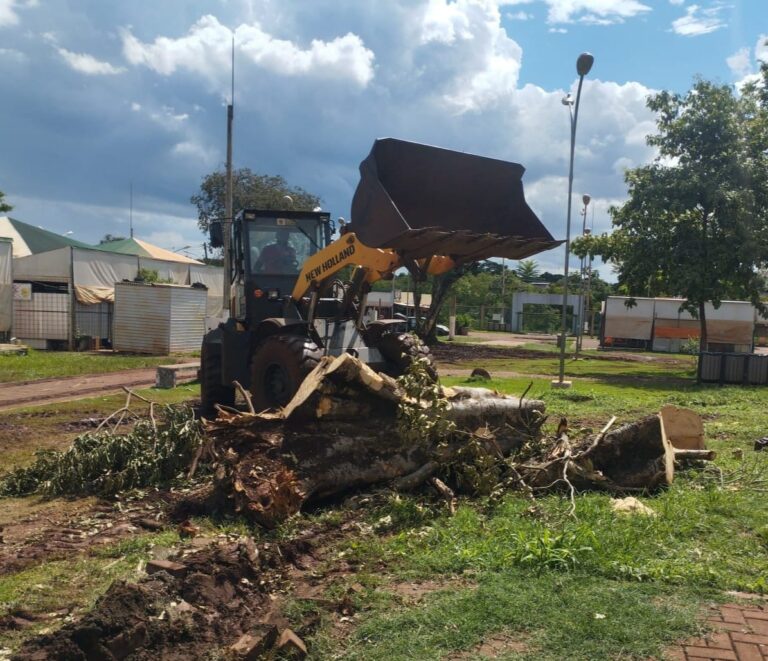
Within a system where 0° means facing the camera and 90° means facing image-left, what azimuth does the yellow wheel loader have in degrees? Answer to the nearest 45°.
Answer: approximately 315°

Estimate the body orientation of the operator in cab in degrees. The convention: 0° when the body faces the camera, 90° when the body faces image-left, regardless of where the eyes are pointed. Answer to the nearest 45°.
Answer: approximately 315°

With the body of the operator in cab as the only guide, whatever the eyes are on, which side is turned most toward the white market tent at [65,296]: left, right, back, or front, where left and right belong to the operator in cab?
back

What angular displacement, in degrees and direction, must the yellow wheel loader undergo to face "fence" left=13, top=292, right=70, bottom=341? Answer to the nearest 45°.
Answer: approximately 180°

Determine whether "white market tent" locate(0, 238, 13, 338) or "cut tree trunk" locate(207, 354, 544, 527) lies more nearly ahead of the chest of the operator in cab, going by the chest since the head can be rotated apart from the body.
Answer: the cut tree trunk

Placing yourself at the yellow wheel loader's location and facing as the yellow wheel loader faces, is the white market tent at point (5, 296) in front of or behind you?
behind

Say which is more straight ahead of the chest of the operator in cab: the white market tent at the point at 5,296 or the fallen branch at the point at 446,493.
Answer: the fallen branch

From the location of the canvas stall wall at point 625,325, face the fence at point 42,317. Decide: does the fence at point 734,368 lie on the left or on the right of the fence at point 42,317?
left

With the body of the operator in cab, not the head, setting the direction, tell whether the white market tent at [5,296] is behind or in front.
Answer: behind
